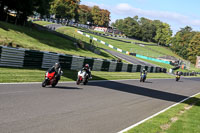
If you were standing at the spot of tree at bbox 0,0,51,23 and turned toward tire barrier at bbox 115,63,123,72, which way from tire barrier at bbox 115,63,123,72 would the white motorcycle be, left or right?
right

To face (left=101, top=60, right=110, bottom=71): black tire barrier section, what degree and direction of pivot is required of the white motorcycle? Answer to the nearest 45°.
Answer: approximately 135° to its right

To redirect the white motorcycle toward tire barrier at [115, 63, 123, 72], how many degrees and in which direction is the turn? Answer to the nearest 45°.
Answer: approximately 135° to its right

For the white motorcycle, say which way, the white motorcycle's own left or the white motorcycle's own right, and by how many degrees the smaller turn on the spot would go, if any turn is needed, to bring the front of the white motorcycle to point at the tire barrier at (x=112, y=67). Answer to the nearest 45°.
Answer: approximately 135° to the white motorcycle's own right

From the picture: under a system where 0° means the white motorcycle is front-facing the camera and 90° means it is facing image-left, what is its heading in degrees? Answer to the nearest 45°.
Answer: approximately 45°

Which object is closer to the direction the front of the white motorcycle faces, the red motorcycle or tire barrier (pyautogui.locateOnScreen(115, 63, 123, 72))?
the red motorcycle
